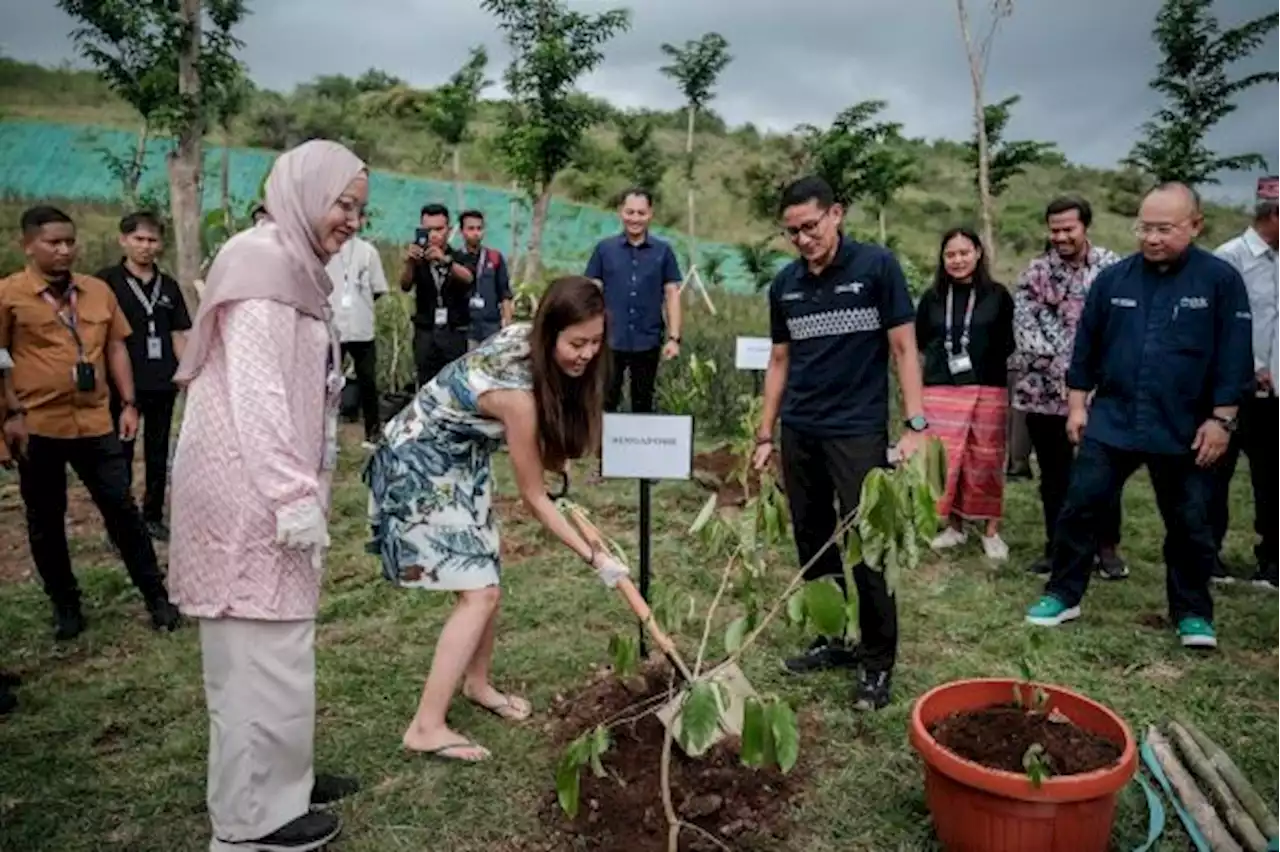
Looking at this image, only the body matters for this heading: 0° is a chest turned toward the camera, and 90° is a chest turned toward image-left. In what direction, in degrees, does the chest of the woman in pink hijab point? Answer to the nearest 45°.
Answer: approximately 270°

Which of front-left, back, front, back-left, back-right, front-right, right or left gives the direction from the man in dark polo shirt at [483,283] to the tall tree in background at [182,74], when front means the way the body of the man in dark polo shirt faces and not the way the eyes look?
back-right

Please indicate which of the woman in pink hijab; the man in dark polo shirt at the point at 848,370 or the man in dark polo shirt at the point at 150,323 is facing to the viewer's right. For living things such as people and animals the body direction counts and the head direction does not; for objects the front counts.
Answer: the woman in pink hijab

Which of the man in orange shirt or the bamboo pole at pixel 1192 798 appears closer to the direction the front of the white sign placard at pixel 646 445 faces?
the bamboo pole

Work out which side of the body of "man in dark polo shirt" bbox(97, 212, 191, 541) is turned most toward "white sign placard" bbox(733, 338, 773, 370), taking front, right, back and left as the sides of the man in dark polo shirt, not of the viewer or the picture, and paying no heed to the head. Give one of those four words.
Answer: left
